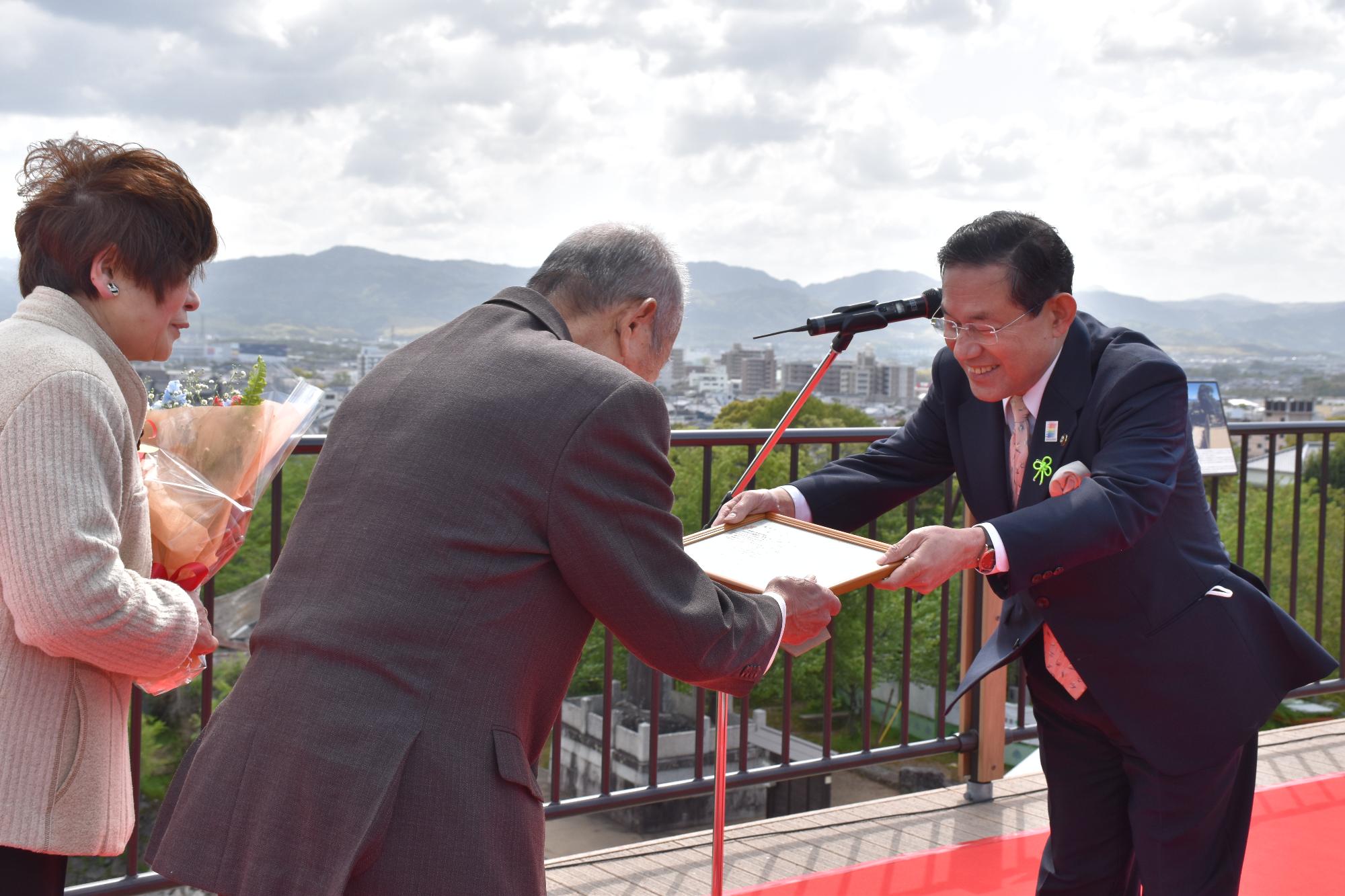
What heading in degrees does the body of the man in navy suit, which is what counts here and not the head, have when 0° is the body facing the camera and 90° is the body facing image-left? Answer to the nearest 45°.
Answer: approximately 45°

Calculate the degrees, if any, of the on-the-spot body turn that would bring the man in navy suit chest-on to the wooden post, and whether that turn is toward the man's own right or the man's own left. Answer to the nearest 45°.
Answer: approximately 135° to the man's own right

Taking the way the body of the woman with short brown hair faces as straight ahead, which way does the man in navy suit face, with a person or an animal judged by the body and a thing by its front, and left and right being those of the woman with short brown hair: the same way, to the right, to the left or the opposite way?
the opposite way

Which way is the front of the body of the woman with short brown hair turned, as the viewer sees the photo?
to the viewer's right

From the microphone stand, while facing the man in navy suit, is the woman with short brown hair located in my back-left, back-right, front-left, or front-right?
back-right
